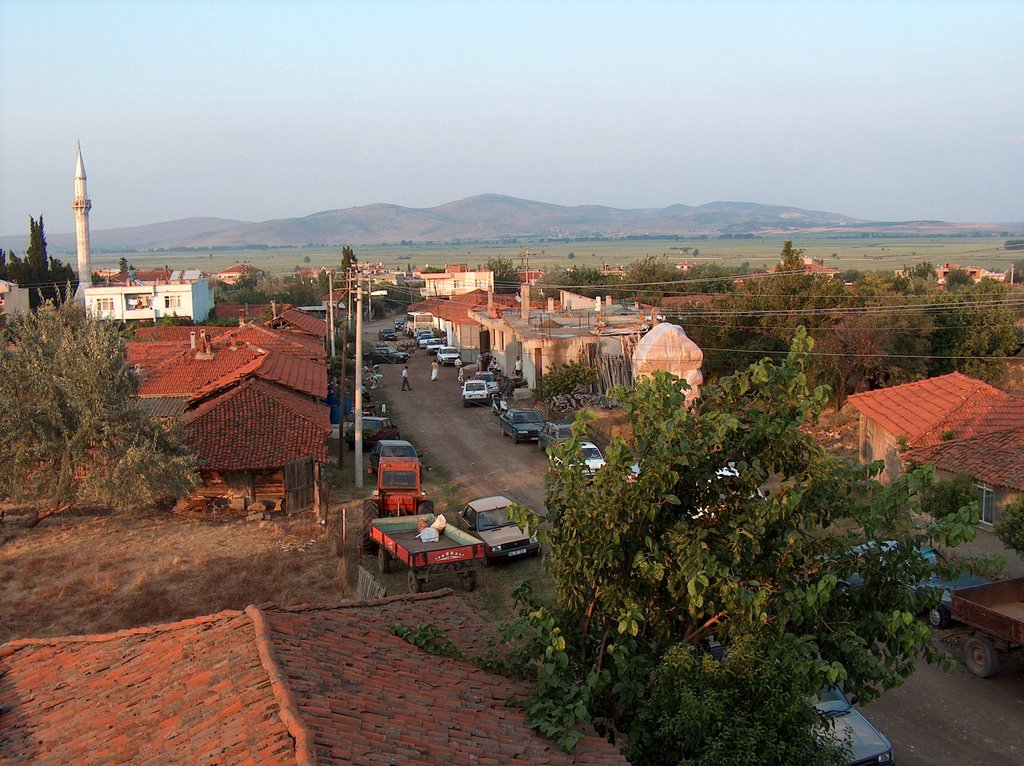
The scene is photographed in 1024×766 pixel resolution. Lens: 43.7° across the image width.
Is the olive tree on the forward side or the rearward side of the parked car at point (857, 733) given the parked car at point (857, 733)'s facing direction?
on the rearward side

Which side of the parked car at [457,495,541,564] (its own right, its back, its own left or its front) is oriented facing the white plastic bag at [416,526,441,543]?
right

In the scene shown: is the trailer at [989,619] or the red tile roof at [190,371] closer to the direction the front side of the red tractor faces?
the red tile roof

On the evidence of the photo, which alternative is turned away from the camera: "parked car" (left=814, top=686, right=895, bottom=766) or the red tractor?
the red tractor

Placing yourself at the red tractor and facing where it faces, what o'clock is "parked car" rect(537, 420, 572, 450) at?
The parked car is roughly at 1 o'clock from the red tractor.

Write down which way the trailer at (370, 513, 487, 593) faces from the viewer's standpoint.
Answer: facing away from the viewer and to the left of the viewer

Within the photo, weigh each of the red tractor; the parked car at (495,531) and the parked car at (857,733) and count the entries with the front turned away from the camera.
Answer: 1

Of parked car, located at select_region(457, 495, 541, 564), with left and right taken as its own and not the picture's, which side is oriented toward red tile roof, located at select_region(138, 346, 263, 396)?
back

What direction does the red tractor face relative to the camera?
away from the camera

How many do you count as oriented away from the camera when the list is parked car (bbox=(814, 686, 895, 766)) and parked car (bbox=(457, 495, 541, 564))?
0

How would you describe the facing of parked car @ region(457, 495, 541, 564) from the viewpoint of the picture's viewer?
facing the viewer and to the right of the viewer

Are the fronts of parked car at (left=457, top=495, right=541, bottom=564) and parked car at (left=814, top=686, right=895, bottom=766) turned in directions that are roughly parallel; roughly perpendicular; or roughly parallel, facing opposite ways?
roughly parallel

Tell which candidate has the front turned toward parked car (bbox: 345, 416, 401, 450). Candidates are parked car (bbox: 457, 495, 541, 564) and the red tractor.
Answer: the red tractor

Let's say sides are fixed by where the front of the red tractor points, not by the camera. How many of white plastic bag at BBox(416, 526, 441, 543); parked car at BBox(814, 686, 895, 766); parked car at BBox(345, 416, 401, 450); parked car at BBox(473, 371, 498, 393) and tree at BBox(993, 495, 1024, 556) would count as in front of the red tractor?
2

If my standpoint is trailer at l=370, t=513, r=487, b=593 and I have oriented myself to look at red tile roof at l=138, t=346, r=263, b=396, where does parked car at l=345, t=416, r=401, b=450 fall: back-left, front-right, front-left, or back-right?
front-right

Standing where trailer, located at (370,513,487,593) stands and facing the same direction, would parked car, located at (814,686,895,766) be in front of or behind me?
behind

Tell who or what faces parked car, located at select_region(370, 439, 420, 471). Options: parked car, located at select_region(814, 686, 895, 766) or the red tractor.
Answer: the red tractor

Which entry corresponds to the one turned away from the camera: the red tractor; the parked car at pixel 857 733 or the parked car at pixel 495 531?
the red tractor

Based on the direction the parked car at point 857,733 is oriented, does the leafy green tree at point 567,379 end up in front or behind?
behind
